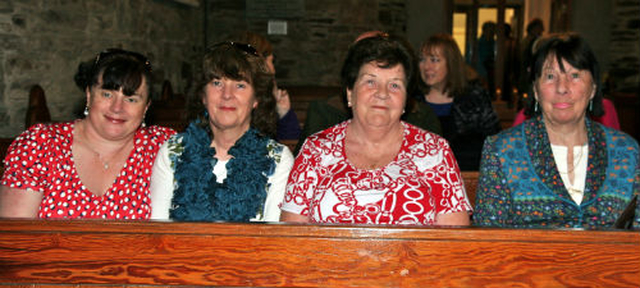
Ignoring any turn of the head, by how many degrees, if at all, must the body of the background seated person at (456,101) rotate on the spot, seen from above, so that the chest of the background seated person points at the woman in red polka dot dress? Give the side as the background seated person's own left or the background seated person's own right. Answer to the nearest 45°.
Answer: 0° — they already face them

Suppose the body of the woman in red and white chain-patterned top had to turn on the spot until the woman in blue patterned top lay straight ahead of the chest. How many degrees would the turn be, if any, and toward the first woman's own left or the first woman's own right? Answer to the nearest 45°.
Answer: approximately 90° to the first woman's own left

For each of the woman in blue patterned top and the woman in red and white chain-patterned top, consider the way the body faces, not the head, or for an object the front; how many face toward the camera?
2

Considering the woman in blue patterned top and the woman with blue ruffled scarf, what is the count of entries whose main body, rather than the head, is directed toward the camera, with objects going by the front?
2

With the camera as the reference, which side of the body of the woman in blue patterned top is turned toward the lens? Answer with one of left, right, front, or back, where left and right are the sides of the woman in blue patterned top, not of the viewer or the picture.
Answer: front

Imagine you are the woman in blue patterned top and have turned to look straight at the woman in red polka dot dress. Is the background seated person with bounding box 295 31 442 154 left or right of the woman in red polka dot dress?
right

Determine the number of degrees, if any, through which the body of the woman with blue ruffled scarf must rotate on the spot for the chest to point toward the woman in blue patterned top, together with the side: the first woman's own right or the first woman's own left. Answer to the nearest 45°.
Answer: approximately 90° to the first woman's own left

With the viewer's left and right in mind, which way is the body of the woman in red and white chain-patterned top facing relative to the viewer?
facing the viewer

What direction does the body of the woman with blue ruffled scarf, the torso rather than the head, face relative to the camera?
toward the camera

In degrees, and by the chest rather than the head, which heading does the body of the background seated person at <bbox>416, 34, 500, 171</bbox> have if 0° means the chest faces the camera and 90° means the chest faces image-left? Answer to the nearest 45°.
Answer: approximately 45°
